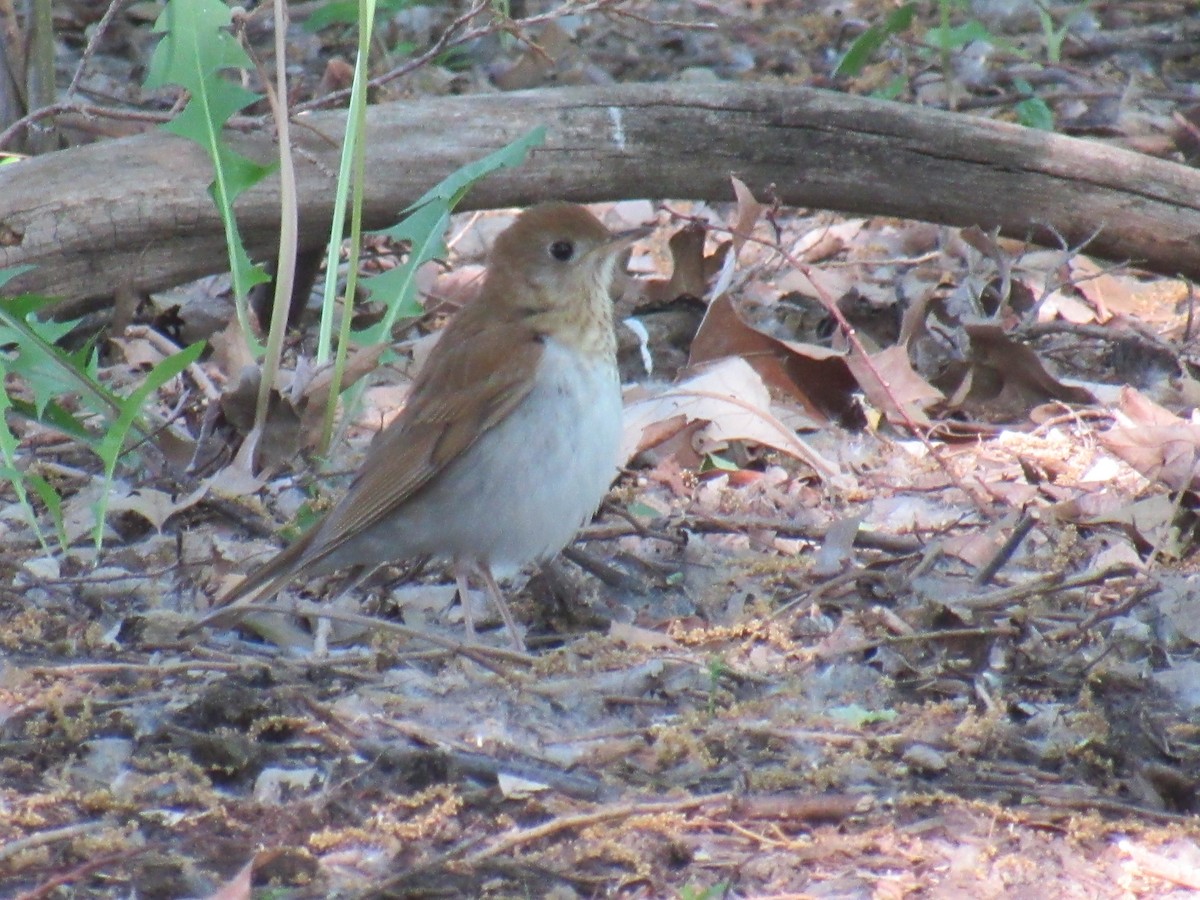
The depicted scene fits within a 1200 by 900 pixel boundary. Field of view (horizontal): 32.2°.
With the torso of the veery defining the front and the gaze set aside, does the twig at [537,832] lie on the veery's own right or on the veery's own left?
on the veery's own right

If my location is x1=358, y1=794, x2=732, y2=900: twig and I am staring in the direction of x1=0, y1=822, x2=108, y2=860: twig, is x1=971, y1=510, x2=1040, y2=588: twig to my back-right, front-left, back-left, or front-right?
back-right

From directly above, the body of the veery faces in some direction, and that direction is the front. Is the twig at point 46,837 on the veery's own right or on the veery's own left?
on the veery's own right

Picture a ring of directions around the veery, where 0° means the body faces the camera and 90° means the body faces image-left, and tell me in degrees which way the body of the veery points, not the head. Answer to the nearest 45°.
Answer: approximately 270°

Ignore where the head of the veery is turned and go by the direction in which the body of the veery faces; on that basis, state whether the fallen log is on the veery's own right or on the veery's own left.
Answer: on the veery's own left

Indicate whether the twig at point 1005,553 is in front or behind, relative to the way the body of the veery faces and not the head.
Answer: in front

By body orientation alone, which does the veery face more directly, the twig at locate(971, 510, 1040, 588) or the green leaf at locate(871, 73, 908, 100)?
the twig

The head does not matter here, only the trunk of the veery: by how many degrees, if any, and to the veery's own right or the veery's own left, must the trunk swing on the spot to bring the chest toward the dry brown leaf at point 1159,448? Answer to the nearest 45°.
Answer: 0° — it already faces it

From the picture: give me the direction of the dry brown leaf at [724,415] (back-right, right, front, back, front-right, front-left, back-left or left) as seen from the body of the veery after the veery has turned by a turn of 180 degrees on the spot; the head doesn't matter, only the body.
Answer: back-right

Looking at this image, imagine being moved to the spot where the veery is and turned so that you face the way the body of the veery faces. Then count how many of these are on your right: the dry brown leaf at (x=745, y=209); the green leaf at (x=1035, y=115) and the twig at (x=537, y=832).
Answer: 1

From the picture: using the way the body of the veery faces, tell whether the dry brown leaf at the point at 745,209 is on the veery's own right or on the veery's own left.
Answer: on the veery's own left

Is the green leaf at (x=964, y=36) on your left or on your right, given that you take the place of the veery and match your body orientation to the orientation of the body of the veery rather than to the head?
on your left

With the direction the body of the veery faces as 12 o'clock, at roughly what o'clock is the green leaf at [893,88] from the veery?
The green leaf is roughly at 10 o'clock from the veery.

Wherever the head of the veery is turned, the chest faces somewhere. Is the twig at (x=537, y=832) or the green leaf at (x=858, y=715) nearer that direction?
the green leaf

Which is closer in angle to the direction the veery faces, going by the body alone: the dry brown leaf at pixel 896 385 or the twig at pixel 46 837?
the dry brown leaf
